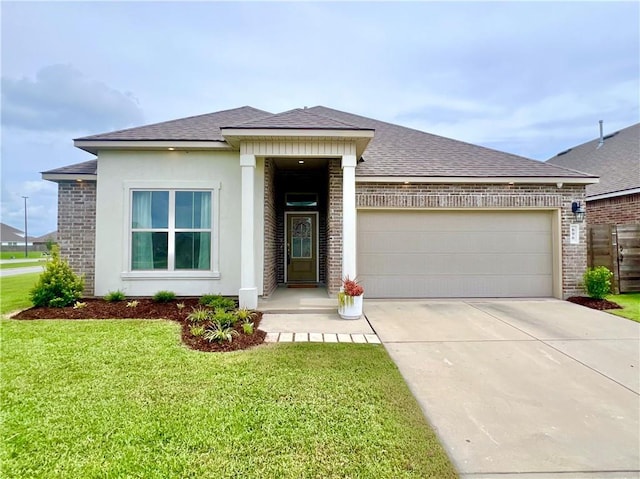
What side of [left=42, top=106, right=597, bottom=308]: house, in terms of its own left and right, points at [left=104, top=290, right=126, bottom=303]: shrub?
right

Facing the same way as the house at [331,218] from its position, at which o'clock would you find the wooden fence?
The wooden fence is roughly at 9 o'clock from the house.

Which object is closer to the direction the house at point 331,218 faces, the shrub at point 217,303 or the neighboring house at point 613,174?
the shrub

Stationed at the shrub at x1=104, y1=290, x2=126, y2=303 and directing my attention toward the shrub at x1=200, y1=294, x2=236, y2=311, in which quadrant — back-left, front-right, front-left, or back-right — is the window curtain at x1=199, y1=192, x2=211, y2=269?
front-left

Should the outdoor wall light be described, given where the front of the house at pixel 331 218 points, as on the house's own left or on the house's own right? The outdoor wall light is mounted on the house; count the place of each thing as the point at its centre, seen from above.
on the house's own left

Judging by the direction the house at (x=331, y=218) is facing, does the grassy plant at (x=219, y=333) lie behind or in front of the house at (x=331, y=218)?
in front

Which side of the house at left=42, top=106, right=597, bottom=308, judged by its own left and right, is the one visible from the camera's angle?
front

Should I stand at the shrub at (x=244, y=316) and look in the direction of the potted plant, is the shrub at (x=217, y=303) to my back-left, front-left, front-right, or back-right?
back-left

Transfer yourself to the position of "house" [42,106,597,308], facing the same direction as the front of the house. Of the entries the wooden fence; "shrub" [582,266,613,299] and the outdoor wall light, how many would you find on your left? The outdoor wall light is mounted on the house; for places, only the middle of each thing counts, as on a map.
3

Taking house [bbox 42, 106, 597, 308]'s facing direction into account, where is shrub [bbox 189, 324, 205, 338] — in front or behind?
in front

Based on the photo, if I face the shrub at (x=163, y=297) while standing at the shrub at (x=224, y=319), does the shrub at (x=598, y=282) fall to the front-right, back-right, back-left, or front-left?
back-right

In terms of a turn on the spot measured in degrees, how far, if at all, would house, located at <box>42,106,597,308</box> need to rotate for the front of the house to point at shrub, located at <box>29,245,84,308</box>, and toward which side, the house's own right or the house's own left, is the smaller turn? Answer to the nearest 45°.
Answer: approximately 90° to the house's own right

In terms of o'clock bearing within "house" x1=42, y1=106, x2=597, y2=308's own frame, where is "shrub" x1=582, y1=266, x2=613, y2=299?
The shrub is roughly at 9 o'clock from the house.
